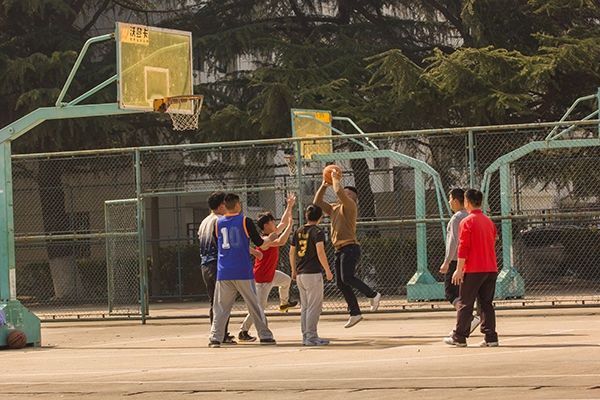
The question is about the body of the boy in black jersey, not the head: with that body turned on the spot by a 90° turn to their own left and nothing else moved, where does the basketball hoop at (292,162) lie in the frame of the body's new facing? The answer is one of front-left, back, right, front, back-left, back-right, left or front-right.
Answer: front-right

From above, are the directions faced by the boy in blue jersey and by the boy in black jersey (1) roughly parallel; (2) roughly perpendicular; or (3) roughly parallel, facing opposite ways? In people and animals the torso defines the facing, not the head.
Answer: roughly parallel

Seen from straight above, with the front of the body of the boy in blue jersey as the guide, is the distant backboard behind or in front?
in front

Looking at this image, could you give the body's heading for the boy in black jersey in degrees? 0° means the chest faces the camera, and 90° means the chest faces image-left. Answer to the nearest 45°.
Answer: approximately 225°

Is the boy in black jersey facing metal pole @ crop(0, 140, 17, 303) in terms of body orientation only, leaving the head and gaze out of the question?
no

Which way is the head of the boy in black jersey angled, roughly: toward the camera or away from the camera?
away from the camera

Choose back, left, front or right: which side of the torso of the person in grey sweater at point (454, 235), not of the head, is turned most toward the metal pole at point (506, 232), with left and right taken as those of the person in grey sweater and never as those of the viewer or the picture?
right
